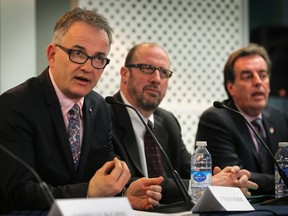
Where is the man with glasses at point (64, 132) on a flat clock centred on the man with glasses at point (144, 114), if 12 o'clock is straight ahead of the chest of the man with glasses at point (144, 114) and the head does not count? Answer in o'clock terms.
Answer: the man with glasses at point (64, 132) is roughly at 2 o'clock from the man with glasses at point (144, 114).

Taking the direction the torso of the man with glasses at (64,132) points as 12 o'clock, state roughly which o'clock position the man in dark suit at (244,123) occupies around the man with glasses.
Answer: The man in dark suit is roughly at 9 o'clock from the man with glasses.

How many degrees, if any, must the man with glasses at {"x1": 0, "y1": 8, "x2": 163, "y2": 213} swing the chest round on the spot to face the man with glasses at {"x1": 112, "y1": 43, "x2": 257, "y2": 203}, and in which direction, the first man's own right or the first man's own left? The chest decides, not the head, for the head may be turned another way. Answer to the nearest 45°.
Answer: approximately 90° to the first man's own left

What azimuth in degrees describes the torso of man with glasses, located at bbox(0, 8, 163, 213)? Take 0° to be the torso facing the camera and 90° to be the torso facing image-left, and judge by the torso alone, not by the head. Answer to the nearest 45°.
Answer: approximately 315°

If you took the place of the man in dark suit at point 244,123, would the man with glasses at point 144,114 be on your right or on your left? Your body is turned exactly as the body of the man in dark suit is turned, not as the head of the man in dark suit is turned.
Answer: on your right

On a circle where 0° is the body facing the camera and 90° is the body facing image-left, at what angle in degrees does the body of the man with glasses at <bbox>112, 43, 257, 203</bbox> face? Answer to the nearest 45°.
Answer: approximately 315°

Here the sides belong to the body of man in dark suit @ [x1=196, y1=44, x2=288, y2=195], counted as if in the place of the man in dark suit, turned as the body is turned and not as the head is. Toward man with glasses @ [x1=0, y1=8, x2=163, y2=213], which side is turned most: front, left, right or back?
right

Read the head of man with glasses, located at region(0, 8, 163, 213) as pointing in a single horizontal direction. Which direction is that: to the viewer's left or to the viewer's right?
to the viewer's right
